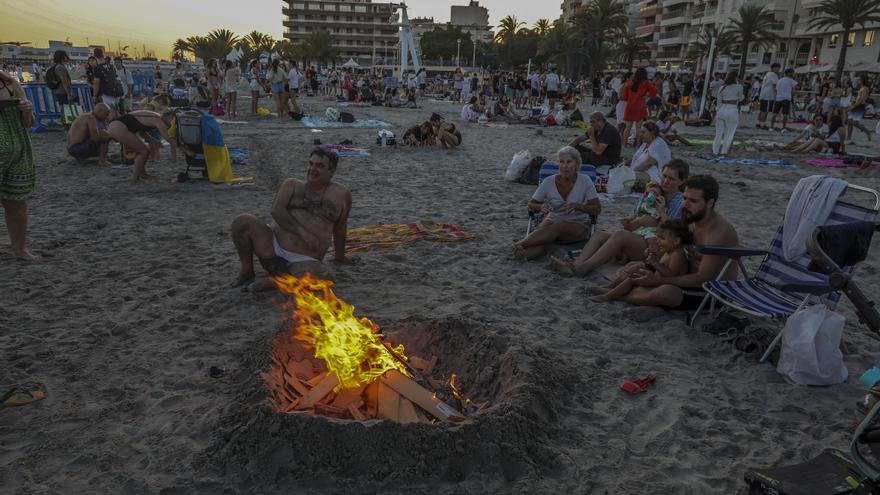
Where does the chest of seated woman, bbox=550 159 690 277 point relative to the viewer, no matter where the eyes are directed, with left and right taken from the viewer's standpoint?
facing the viewer and to the left of the viewer

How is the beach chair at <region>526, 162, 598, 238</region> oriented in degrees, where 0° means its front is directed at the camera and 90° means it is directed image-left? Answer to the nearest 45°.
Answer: approximately 0°

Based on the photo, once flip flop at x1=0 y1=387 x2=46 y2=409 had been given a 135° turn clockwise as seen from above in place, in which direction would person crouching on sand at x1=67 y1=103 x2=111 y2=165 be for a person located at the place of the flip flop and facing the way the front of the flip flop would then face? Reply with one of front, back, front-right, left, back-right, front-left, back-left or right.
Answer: back-right

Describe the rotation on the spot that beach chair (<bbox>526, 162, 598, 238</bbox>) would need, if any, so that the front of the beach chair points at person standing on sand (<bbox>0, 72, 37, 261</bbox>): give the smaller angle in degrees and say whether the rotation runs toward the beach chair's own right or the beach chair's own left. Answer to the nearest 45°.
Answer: approximately 45° to the beach chair's own right

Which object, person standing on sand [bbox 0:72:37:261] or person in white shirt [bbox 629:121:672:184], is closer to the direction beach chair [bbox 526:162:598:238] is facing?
the person standing on sand

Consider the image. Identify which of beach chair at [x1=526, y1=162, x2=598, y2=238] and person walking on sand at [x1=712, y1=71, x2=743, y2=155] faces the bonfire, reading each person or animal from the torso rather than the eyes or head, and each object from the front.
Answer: the beach chair

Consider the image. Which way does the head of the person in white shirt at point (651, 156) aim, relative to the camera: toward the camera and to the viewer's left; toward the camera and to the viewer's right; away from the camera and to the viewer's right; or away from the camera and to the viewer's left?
toward the camera and to the viewer's left
